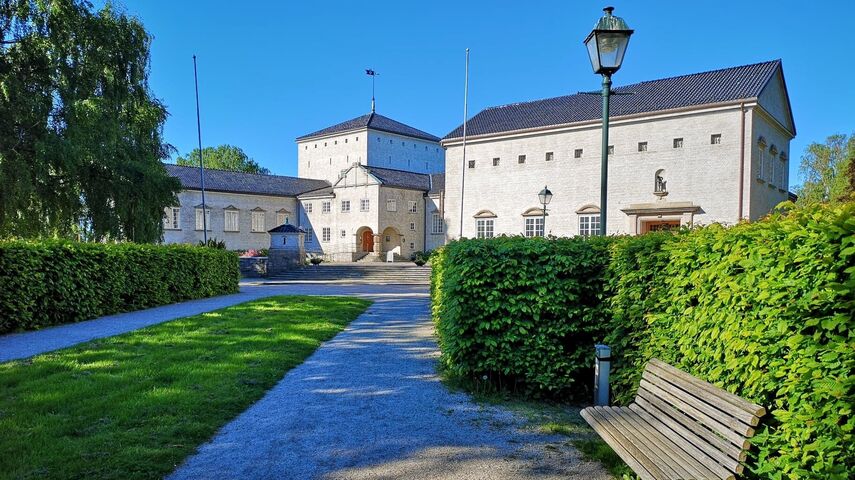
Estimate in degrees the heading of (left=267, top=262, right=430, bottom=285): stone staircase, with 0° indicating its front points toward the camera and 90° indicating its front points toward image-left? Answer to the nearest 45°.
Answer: approximately 0°

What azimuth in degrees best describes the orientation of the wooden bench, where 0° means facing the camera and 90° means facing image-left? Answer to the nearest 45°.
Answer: approximately 45°

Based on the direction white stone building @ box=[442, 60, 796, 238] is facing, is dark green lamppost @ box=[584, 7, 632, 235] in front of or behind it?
in front

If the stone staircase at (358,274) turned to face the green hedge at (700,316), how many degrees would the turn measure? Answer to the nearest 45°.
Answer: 0° — it already faces it

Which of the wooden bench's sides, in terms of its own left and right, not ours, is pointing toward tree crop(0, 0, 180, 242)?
right

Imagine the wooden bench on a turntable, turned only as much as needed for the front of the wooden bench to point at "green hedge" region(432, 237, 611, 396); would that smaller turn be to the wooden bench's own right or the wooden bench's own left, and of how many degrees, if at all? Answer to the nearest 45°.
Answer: approximately 90° to the wooden bench's own right

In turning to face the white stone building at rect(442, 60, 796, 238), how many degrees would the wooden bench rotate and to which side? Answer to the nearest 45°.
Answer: approximately 135° to its right

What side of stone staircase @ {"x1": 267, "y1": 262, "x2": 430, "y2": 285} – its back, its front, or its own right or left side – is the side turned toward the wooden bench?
front

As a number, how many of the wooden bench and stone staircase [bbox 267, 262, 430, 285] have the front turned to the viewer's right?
0
